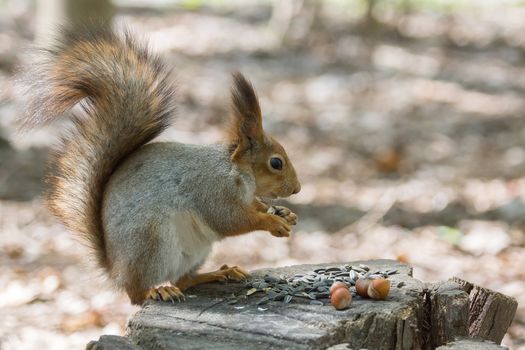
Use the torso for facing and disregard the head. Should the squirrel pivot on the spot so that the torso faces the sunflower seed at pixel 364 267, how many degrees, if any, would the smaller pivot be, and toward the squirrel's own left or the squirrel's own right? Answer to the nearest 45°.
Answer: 0° — it already faces it

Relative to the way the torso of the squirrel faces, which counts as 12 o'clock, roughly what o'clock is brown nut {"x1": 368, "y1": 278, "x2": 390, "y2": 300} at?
The brown nut is roughly at 1 o'clock from the squirrel.

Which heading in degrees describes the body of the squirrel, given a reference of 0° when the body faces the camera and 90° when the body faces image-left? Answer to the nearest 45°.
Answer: approximately 270°

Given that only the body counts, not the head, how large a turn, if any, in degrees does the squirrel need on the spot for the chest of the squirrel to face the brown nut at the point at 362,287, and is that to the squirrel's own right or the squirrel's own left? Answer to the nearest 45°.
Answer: approximately 45° to the squirrel's own right
